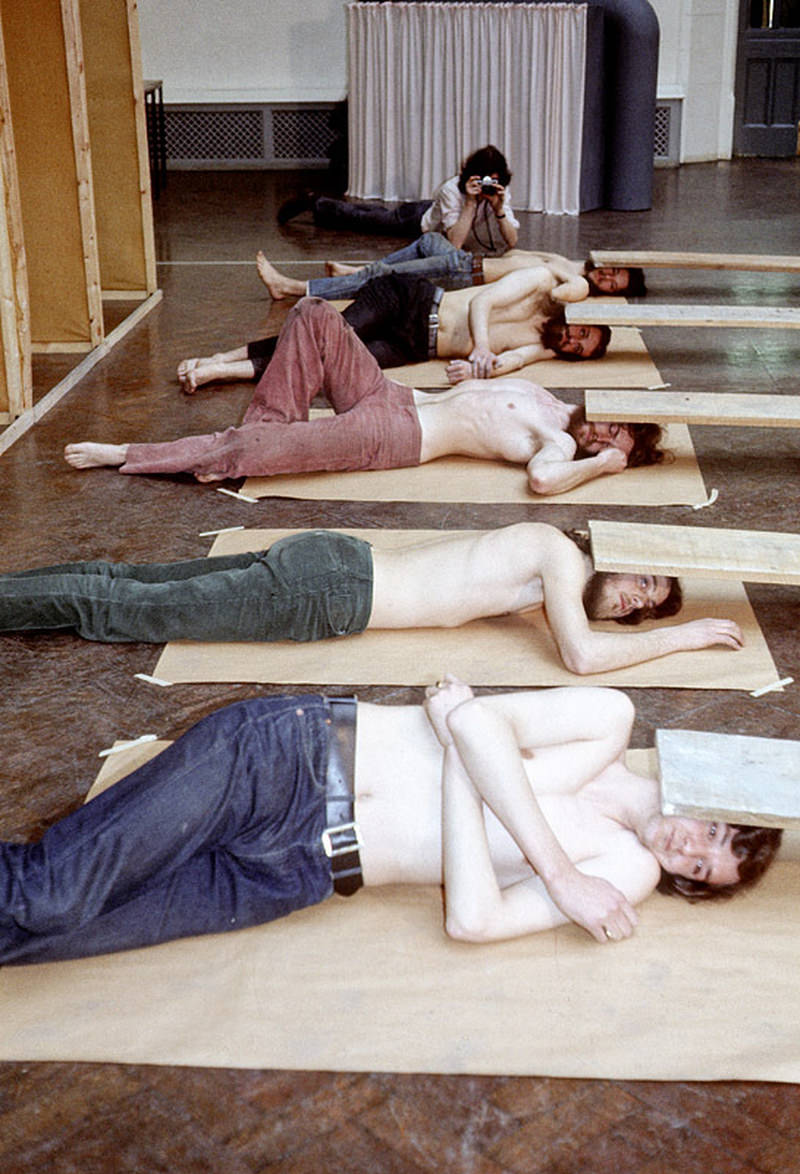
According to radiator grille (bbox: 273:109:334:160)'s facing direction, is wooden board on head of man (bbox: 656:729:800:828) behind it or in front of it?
in front

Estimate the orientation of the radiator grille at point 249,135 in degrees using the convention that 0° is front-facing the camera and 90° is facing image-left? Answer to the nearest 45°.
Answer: approximately 0°

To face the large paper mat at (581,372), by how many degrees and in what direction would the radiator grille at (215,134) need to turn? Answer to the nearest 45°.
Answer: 0° — it already faces it

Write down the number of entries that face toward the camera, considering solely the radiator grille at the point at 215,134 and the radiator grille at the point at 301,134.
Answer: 2

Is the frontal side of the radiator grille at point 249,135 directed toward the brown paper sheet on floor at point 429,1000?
yes

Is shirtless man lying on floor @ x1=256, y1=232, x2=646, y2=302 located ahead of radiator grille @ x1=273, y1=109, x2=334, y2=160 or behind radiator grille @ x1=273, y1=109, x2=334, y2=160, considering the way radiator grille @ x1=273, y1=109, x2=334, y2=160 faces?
ahead

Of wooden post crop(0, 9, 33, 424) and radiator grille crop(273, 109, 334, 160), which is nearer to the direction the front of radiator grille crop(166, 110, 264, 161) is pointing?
the wooden post

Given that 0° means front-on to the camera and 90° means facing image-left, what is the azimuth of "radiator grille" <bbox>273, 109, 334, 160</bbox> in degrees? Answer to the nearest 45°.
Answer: approximately 0°

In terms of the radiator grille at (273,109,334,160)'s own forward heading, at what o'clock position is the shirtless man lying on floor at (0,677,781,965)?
The shirtless man lying on floor is roughly at 12 o'clock from the radiator grille.

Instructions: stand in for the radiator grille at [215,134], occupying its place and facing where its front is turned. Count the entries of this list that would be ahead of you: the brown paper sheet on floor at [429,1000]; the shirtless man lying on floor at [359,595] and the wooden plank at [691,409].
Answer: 3
